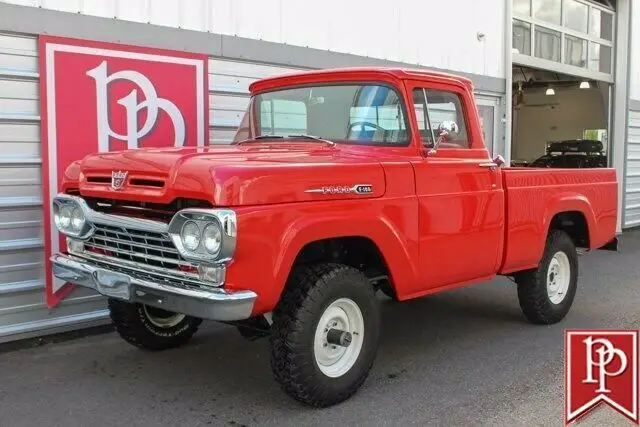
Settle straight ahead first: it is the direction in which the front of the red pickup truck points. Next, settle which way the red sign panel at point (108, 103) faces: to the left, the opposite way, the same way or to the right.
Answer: to the left

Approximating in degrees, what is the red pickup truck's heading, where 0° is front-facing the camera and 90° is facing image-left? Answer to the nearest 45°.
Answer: approximately 45°

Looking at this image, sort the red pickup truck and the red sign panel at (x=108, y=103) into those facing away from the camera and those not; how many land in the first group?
0

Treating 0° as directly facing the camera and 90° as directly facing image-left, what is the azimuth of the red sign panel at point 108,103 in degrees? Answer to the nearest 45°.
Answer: approximately 315°

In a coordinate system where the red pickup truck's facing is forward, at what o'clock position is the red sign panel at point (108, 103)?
The red sign panel is roughly at 3 o'clock from the red pickup truck.

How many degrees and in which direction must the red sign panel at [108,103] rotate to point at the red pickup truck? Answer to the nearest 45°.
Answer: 0° — it already faces it
